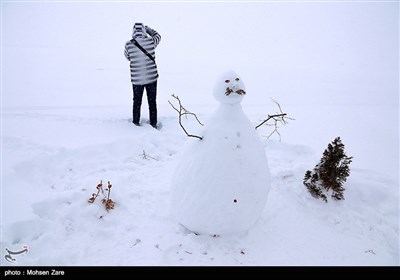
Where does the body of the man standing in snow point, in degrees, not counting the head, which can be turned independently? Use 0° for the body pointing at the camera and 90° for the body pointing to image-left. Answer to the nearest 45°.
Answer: approximately 180°

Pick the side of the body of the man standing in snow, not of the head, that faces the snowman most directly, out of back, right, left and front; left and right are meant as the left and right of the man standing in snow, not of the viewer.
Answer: back

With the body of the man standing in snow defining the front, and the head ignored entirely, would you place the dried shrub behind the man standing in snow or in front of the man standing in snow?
behind
